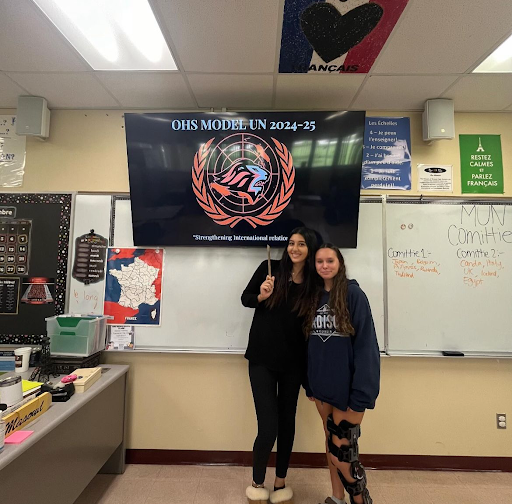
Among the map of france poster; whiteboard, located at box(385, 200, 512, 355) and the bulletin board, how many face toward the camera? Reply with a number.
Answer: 3

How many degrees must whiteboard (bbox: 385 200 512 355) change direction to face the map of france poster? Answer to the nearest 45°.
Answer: approximately 45° to its right

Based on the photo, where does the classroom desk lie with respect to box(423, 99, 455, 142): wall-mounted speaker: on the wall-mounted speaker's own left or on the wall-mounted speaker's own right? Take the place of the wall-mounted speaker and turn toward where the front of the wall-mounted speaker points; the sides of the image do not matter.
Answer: on the wall-mounted speaker's own right

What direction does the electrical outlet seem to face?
toward the camera

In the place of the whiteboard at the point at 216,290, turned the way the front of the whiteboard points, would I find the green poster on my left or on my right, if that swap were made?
on my left

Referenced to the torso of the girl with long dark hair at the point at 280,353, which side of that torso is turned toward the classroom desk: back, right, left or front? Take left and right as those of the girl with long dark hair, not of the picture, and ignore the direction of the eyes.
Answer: right

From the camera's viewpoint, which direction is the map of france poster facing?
toward the camera

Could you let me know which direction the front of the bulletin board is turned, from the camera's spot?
facing the viewer

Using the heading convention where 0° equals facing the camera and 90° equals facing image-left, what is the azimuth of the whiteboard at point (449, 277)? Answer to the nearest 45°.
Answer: approximately 0°

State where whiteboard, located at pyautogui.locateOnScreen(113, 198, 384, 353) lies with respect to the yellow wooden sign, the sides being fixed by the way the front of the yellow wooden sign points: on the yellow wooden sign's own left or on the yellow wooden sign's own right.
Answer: on the yellow wooden sign's own left

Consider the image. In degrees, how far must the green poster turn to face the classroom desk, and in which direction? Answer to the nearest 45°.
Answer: approximately 45° to its right
